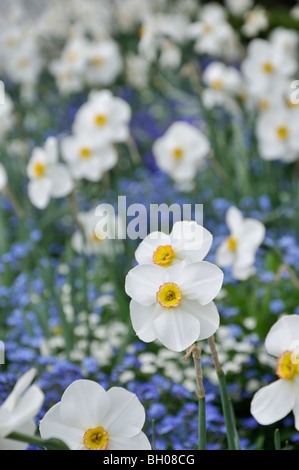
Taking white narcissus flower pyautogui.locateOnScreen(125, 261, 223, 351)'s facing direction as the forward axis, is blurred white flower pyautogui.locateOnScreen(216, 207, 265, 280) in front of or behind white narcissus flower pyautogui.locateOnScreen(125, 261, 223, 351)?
behind

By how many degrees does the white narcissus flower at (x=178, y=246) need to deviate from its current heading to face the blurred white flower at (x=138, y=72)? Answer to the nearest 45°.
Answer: approximately 180°

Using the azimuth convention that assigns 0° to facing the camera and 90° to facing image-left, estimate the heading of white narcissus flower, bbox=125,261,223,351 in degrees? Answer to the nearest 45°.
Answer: approximately 0°

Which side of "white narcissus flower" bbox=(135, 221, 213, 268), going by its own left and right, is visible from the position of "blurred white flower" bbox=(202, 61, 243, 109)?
back

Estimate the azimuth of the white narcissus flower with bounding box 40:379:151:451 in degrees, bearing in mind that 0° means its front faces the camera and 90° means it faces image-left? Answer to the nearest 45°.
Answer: approximately 0°

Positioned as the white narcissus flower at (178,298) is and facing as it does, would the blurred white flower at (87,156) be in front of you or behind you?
behind
